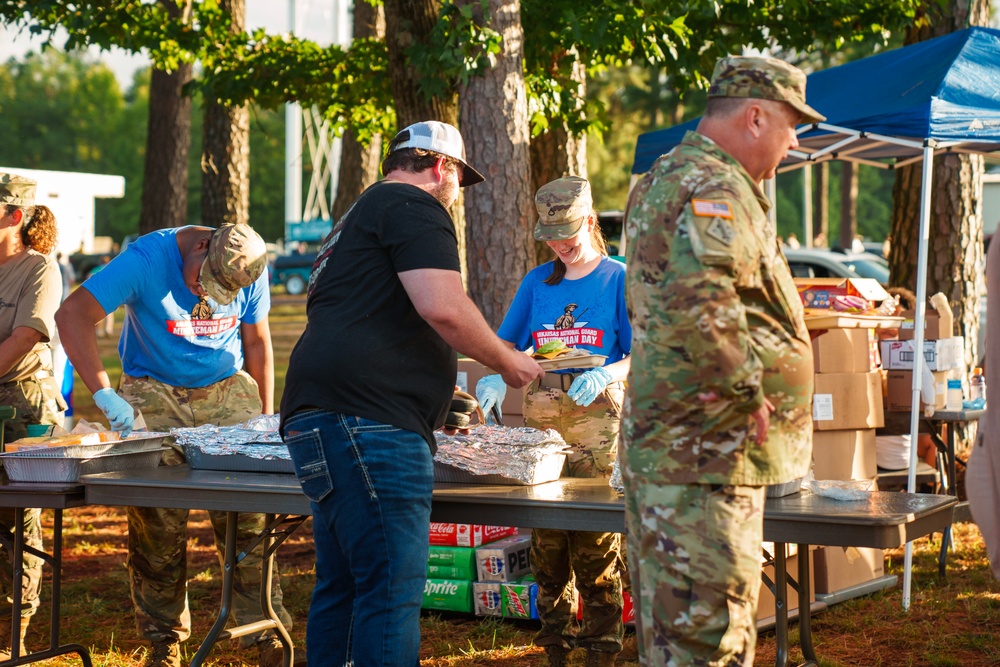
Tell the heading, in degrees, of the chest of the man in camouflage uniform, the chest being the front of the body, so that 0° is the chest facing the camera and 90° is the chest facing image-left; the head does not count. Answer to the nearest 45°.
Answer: approximately 270°

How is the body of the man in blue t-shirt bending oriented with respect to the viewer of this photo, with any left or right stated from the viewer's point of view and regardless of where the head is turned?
facing the viewer

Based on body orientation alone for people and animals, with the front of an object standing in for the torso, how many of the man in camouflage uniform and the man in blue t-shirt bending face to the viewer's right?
1

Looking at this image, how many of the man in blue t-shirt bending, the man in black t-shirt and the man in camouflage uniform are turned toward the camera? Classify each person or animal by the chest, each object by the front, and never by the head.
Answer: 1

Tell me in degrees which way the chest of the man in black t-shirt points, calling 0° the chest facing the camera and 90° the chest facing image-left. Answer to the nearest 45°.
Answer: approximately 225°

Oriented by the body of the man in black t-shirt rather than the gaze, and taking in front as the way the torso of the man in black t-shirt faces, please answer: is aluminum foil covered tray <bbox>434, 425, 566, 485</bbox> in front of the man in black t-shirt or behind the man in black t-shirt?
in front

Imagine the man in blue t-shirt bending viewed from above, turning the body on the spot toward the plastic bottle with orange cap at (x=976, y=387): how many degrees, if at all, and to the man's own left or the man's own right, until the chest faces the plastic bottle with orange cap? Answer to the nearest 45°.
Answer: approximately 90° to the man's own left

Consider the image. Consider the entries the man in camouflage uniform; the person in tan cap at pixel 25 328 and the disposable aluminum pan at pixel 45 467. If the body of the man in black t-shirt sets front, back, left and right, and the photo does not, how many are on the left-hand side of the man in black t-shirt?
2

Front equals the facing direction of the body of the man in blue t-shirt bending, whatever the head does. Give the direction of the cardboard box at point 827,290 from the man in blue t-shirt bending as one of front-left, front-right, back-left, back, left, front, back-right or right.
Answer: left

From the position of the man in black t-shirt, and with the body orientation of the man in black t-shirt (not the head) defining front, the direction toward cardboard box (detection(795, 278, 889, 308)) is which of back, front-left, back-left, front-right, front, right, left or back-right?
front

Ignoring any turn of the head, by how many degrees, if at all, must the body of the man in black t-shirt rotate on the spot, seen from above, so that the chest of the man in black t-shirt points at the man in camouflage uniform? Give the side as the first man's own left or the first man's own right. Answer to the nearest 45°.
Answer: approximately 90° to the first man's own right

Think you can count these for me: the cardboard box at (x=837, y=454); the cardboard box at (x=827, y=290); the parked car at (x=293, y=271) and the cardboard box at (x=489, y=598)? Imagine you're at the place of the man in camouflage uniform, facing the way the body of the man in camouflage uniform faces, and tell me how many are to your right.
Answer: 0

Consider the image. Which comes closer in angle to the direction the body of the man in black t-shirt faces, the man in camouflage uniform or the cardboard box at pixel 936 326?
the cardboard box

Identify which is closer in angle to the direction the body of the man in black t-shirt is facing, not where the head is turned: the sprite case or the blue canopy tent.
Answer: the blue canopy tent

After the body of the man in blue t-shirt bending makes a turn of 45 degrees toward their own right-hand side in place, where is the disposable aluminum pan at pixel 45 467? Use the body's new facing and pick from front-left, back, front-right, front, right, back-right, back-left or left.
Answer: front
